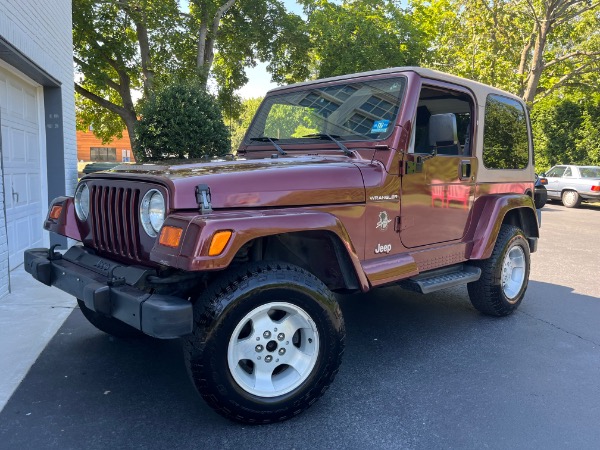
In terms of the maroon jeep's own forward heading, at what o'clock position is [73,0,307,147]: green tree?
The green tree is roughly at 4 o'clock from the maroon jeep.

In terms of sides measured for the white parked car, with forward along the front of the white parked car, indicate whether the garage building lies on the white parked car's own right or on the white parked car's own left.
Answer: on the white parked car's own left

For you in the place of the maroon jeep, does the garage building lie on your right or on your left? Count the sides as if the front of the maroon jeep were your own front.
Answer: on your right

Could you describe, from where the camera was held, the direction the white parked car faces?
facing away from the viewer and to the left of the viewer

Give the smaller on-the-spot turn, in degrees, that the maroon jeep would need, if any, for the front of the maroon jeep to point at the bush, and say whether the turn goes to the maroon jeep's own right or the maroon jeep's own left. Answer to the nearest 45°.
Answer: approximately 135° to the maroon jeep's own right

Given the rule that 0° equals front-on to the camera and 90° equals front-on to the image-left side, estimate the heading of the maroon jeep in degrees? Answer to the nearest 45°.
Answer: approximately 45°

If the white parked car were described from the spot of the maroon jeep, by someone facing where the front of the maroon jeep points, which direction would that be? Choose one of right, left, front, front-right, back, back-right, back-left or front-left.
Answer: back
